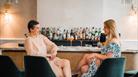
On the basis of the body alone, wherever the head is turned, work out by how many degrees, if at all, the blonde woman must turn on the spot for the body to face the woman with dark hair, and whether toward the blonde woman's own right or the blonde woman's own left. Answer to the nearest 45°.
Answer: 0° — they already face them

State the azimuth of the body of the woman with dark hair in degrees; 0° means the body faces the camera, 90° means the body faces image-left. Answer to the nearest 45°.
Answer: approximately 315°

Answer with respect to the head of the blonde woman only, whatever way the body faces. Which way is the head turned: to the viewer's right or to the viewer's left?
to the viewer's left

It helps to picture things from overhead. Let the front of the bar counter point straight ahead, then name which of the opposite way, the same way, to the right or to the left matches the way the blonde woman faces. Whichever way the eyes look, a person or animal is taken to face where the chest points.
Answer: to the right

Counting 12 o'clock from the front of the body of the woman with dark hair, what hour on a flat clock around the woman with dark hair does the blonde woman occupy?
The blonde woman is roughly at 11 o'clock from the woman with dark hair.

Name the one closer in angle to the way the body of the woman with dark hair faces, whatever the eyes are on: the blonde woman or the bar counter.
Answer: the blonde woman

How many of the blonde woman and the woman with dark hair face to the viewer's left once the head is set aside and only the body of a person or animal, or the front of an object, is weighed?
1

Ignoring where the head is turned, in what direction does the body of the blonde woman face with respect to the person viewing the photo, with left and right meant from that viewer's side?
facing to the left of the viewer
